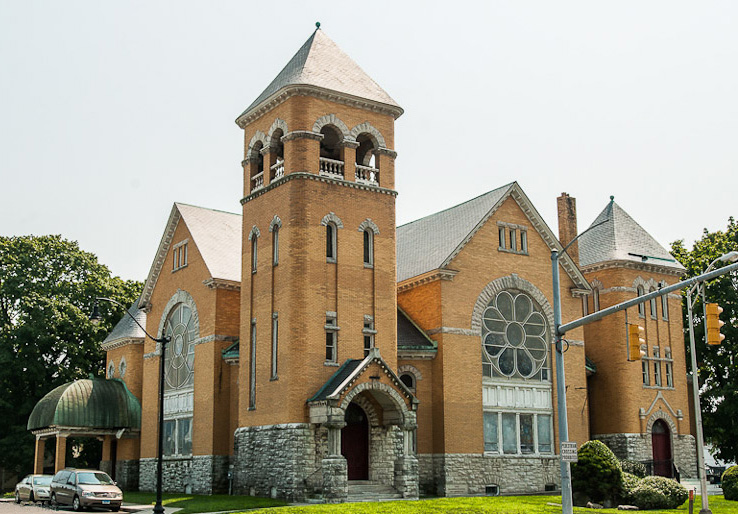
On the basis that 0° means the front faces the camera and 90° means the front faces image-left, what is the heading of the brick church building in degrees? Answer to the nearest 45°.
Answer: approximately 315°
